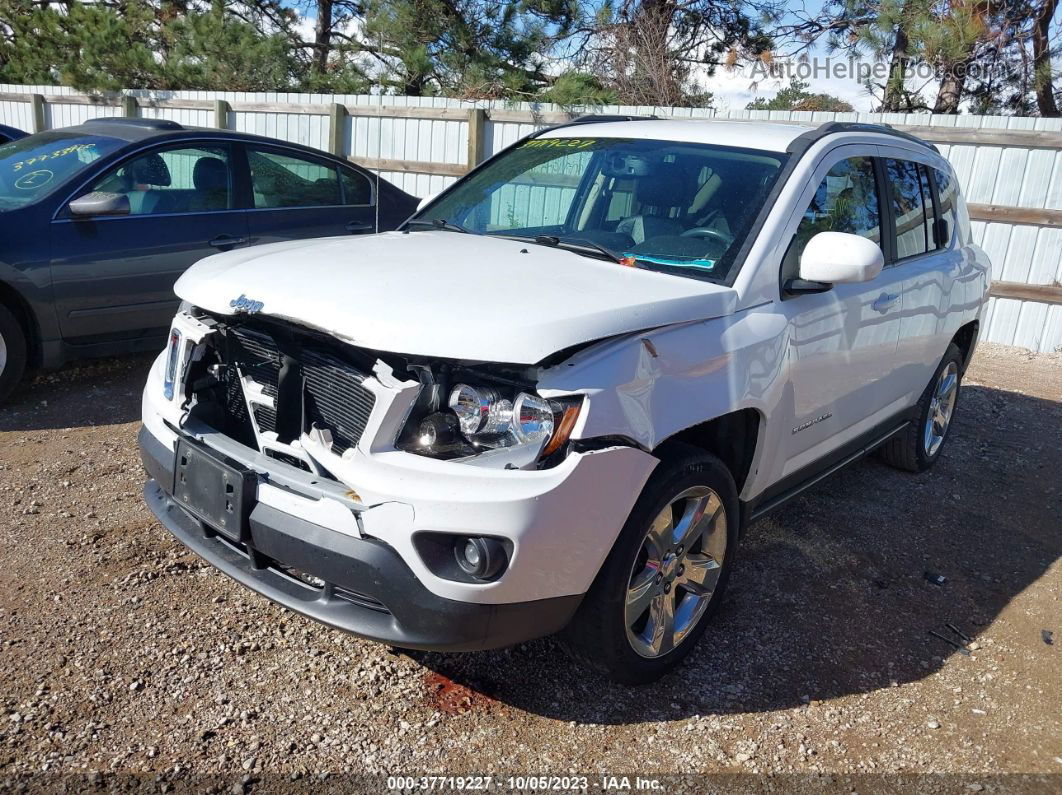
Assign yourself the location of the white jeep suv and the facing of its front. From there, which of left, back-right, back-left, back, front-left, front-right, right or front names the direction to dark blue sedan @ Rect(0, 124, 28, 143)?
right

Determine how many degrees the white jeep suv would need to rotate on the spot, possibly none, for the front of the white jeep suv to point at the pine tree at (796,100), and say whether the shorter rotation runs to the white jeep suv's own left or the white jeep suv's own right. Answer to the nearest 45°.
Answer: approximately 135° to the white jeep suv's own right

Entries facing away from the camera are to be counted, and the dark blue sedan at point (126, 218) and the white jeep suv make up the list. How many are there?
0

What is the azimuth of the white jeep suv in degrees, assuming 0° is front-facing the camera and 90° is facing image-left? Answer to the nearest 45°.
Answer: approximately 45°

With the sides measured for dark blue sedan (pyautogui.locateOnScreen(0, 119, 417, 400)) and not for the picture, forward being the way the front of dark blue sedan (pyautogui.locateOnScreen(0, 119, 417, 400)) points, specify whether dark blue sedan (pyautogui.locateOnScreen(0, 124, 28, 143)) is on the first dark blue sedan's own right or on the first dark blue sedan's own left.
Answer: on the first dark blue sedan's own right

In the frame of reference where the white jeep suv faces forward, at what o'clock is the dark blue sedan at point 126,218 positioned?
The dark blue sedan is roughly at 3 o'clock from the white jeep suv.

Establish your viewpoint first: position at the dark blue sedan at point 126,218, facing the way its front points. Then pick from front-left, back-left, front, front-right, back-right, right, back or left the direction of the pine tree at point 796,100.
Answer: back
